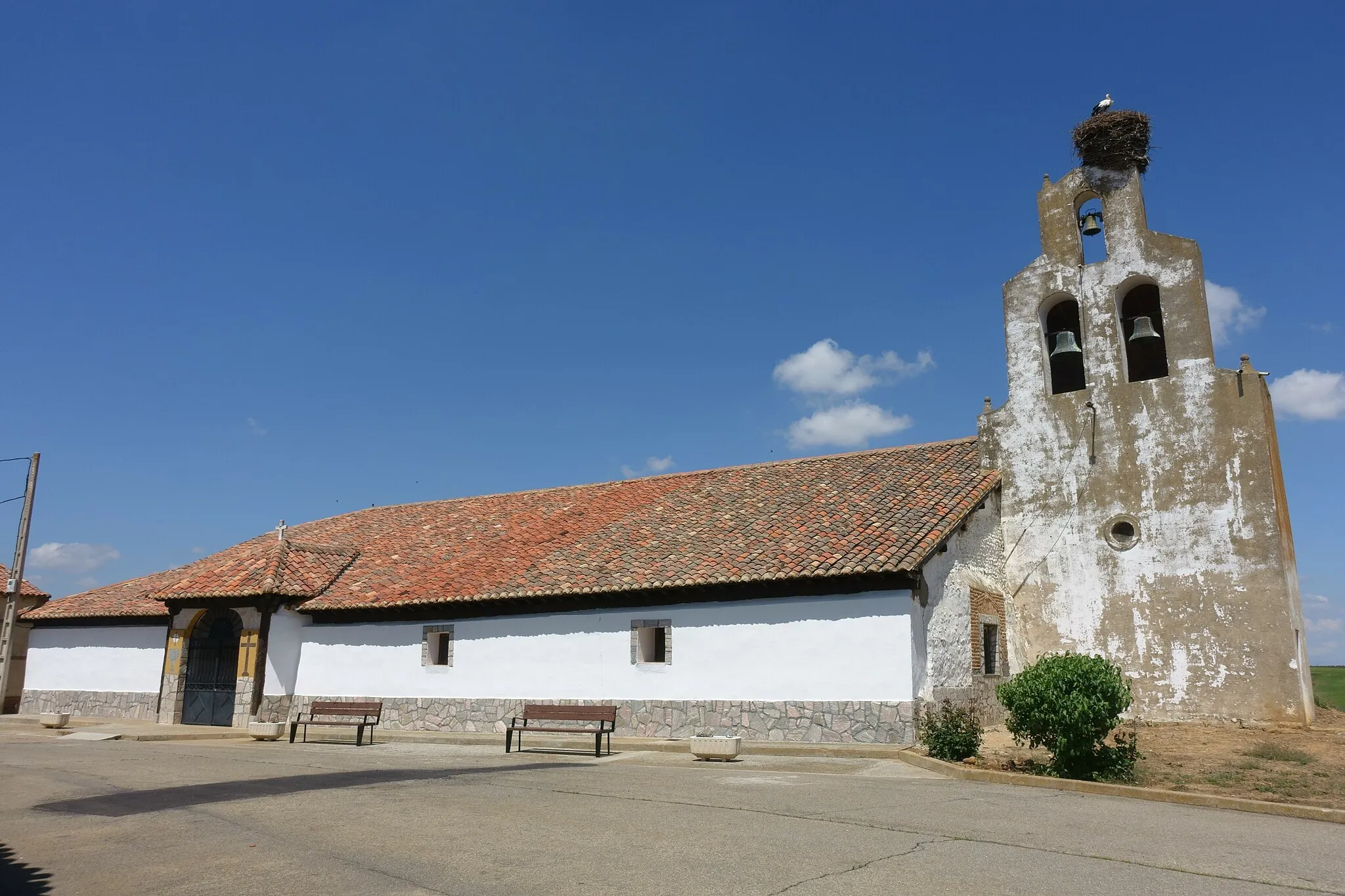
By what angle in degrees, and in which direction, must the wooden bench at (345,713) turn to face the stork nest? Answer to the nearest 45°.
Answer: approximately 90° to its left

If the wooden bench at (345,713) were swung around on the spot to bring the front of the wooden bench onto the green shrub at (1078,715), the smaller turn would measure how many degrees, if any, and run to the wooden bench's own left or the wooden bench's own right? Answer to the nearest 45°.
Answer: approximately 90° to the wooden bench's own left

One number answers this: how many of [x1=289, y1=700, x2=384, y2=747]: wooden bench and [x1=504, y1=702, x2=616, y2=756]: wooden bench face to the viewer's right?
0

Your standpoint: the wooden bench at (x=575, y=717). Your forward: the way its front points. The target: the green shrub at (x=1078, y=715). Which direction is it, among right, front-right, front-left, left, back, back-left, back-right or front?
left

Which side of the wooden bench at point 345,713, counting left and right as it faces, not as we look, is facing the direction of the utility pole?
right

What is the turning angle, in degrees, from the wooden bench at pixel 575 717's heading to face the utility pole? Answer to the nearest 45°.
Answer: approximately 90° to its right

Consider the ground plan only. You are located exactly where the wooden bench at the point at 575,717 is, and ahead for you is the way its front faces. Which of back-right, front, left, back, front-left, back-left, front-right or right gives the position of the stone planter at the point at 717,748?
left

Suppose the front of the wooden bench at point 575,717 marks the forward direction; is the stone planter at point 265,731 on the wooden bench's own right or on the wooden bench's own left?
on the wooden bench's own right

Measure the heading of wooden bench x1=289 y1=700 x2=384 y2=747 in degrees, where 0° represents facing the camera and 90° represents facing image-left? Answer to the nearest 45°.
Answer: approximately 45°

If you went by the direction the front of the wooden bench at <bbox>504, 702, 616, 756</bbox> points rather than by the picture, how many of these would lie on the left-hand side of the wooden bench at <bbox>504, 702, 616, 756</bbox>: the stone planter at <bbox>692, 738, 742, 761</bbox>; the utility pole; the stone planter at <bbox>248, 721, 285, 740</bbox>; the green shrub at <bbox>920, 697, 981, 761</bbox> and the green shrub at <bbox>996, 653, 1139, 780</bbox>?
3

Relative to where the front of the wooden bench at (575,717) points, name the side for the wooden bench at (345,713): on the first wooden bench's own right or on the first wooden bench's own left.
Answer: on the first wooden bench's own right

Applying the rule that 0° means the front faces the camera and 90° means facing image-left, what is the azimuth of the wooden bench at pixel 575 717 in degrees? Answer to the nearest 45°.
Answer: approximately 45°

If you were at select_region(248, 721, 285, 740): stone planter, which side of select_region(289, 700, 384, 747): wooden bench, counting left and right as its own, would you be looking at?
right

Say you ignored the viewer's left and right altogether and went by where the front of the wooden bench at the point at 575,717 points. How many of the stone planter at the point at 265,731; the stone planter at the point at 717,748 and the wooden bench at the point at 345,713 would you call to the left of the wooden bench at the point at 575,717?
1

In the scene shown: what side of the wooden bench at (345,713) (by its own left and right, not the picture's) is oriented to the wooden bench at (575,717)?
left
